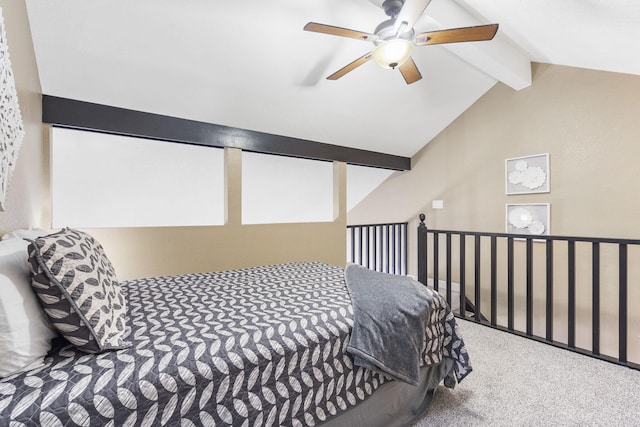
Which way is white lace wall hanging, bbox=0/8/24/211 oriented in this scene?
to the viewer's right

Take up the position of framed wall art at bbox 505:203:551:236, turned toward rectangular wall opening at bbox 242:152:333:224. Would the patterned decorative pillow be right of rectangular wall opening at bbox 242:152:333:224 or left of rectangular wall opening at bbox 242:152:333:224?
left

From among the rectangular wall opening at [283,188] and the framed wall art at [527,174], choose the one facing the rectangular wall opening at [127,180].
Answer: the framed wall art

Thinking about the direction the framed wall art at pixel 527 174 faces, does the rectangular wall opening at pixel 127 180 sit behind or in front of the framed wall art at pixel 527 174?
in front

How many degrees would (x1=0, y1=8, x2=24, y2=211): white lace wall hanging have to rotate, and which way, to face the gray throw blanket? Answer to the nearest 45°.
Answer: approximately 45° to its right

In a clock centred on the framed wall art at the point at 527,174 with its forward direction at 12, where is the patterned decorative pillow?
The patterned decorative pillow is roughly at 11 o'clock from the framed wall art.

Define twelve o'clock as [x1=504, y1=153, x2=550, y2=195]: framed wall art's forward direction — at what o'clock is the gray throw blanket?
The gray throw blanket is roughly at 11 o'clock from the framed wall art.

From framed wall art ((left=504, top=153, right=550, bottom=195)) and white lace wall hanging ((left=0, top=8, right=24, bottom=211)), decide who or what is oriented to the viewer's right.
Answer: white lace wall hanging ((left=0, top=8, right=24, bottom=211))

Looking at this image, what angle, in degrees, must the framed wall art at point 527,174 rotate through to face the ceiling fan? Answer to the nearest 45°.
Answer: approximately 45° to its left

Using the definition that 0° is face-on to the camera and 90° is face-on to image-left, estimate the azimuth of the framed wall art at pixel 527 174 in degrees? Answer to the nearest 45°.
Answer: approximately 45°
